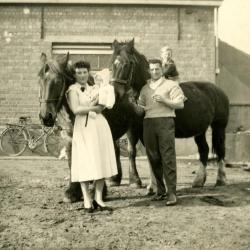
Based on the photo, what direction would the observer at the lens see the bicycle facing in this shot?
facing to the right of the viewer

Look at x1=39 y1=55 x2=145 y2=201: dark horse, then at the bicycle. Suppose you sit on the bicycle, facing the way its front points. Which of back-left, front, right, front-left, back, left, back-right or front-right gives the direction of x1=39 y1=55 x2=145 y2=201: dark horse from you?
right

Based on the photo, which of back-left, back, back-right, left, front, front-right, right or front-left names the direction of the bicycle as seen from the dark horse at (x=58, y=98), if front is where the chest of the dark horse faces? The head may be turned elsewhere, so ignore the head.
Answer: back-right

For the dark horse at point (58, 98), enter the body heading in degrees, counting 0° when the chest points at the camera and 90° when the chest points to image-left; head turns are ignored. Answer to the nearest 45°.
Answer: approximately 45°
